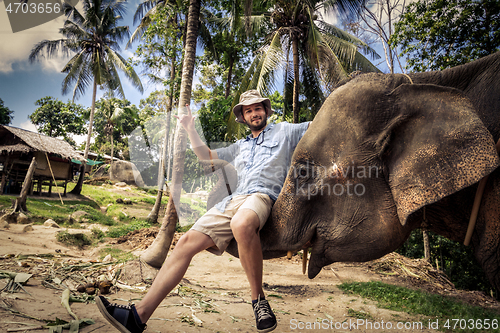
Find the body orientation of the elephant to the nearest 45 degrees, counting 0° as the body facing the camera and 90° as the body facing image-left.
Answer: approximately 90°

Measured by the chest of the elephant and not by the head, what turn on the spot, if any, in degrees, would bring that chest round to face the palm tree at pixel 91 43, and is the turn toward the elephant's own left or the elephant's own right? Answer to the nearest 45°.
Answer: approximately 45° to the elephant's own right

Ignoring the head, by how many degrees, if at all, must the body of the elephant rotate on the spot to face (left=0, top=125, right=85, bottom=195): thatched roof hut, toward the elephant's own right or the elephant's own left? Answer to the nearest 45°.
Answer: approximately 45° to the elephant's own right
